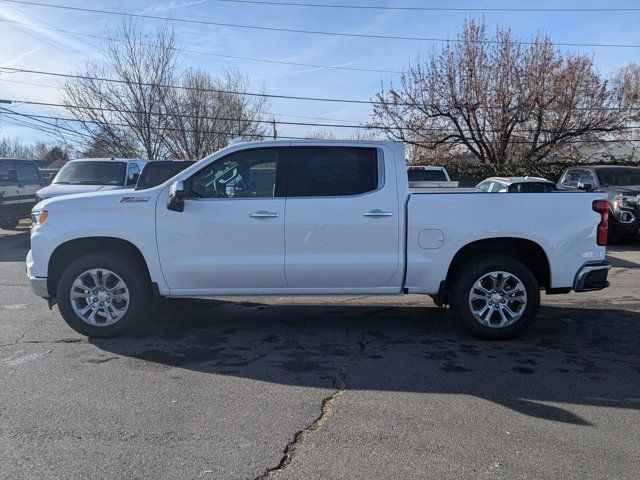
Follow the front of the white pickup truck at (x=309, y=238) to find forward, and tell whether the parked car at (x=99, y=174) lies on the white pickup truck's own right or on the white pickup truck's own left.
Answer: on the white pickup truck's own right

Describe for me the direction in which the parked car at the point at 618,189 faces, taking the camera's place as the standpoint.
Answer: facing the viewer and to the right of the viewer

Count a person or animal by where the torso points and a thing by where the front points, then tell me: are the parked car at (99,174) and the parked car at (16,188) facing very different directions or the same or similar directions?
same or similar directions

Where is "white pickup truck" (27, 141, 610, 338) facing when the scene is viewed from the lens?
facing to the left of the viewer

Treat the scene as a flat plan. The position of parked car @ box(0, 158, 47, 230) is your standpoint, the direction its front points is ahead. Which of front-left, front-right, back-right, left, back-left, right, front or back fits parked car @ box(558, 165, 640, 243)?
left

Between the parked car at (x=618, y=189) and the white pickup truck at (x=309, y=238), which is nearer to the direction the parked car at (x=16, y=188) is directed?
the white pickup truck

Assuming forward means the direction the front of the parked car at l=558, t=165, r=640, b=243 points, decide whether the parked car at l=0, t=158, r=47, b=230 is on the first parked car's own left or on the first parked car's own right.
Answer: on the first parked car's own right

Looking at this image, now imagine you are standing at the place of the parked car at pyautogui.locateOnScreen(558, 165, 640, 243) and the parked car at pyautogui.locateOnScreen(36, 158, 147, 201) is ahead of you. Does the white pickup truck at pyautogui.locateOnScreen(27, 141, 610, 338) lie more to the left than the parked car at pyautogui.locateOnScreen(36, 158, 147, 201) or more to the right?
left

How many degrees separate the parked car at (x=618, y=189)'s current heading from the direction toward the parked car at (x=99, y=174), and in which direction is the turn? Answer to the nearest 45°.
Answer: approximately 90° to its right

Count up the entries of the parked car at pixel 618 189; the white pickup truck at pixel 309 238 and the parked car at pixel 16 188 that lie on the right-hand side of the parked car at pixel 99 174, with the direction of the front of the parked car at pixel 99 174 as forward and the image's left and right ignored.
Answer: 1

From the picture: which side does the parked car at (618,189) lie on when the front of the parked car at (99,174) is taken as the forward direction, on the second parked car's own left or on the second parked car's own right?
on the second parked car's own left

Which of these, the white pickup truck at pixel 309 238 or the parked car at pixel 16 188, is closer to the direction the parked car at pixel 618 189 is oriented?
the white pickup truck

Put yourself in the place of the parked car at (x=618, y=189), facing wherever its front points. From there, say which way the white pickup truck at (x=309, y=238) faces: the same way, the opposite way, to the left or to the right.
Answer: to the right

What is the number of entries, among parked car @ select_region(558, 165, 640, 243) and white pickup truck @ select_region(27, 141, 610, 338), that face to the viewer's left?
1

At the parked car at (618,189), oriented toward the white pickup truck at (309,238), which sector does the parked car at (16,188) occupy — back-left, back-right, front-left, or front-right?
front-right

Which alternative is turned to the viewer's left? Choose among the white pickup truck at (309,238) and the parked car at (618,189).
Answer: the white pickup truck
